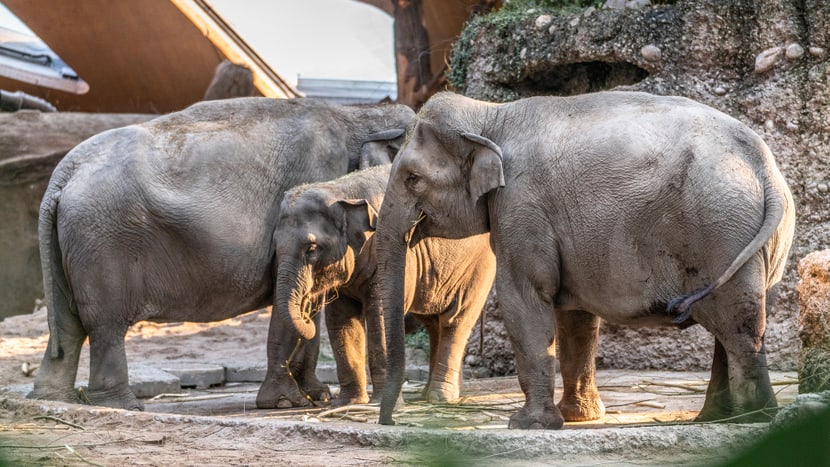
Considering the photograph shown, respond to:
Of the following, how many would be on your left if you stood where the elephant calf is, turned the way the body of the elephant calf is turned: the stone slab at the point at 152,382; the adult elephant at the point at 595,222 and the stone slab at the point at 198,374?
1

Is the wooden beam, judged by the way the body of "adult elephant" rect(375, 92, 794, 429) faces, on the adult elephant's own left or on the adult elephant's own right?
on the adult elephant's own right

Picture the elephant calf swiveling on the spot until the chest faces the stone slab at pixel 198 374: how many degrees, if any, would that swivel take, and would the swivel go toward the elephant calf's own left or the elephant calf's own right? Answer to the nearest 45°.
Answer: approximately 90° to the elephant calf's own right

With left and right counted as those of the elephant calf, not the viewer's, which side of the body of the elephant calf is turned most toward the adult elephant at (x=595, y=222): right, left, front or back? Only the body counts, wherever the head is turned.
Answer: left

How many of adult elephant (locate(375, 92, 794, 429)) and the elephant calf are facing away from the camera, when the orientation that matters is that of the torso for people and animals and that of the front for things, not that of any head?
0

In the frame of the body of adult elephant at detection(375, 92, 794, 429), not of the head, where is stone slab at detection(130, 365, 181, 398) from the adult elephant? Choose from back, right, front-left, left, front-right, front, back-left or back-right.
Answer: front-right

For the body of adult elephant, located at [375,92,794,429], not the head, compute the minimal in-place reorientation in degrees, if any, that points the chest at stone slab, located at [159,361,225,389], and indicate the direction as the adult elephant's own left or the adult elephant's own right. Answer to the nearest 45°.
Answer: approximately 45° to the adult elephant's own right

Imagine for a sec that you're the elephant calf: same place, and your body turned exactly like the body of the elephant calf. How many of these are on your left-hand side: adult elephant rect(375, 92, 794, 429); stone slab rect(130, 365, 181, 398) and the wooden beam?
1

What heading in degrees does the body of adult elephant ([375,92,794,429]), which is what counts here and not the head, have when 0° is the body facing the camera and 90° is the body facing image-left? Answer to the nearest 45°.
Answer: approximately 90°

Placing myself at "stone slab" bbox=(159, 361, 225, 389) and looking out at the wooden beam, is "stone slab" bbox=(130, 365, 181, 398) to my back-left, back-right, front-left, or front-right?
back-left
